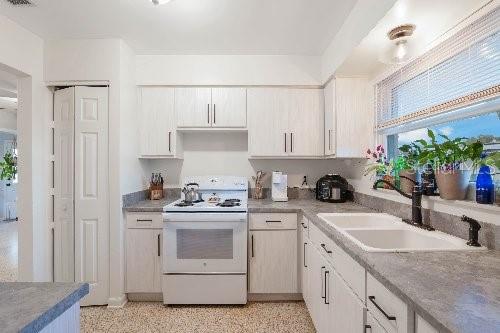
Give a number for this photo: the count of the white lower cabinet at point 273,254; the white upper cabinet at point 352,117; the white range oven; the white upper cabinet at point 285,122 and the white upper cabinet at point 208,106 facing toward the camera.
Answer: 4

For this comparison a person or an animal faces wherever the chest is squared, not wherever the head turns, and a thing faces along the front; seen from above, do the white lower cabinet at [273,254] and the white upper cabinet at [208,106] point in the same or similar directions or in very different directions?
same or similar directions

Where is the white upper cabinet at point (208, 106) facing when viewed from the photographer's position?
facing the viewer

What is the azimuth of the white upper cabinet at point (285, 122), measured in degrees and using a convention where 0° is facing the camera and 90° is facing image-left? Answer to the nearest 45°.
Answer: approximately 0°

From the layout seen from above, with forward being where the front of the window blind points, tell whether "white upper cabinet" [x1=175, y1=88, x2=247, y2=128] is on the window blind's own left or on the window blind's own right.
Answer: on the window blind's own right

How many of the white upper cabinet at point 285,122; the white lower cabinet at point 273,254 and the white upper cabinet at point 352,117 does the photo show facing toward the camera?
2

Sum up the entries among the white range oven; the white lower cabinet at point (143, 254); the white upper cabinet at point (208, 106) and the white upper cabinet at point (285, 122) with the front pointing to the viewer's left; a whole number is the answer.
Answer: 0

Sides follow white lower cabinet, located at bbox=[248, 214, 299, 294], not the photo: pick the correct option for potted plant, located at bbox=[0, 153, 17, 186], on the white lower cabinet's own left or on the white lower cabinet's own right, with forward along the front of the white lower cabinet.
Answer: on the white lower cabinet's own right

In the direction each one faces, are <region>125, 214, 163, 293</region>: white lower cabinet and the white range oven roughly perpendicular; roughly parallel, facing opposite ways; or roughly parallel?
roughly parallel

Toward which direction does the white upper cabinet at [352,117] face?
to the viewer's left

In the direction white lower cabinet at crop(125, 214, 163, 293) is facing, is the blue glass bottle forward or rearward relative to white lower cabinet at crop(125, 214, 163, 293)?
forward

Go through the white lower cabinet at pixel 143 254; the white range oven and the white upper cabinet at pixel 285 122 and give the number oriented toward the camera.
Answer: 3

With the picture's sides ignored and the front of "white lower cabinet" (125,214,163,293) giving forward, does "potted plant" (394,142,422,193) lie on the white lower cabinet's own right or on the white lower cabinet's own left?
on the white lower cabinet's own left

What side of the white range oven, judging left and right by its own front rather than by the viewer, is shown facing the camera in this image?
front

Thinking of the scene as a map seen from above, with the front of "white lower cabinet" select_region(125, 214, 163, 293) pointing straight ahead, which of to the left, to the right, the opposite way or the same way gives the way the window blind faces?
to the right
